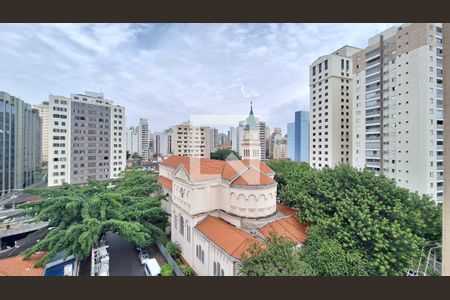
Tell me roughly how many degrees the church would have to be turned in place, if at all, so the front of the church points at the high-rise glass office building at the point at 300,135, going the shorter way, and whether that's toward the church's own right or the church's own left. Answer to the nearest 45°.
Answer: approximately 90° to the church's own right

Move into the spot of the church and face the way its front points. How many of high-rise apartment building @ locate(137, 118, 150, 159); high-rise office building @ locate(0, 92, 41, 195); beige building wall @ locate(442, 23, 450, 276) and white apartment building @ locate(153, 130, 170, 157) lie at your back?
1

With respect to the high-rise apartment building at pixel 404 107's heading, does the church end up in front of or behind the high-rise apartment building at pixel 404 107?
in front

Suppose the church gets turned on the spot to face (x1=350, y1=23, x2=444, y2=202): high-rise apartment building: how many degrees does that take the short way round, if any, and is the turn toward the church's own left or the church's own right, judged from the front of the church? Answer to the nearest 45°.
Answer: approximately 90° to the church's own right

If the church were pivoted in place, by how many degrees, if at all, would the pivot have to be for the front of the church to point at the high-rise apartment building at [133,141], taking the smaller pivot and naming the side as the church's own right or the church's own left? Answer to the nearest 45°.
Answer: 0° — it already faces it

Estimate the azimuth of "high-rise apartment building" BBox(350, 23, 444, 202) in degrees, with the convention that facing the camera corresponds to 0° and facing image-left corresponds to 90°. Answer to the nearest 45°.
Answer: approximately 45°

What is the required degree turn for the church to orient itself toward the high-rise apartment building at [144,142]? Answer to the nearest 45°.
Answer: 0° — it already faces it

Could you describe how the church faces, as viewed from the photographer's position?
facing away from the viewer and to the left of the viewer

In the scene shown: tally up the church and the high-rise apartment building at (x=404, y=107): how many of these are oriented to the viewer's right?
0

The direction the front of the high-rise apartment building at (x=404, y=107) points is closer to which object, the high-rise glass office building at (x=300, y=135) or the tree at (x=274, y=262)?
the tree

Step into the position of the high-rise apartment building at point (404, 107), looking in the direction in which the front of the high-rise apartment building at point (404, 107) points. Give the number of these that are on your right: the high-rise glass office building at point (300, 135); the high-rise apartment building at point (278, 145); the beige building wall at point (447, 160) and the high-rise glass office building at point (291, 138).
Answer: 3

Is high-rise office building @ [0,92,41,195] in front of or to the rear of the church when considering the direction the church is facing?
in front
